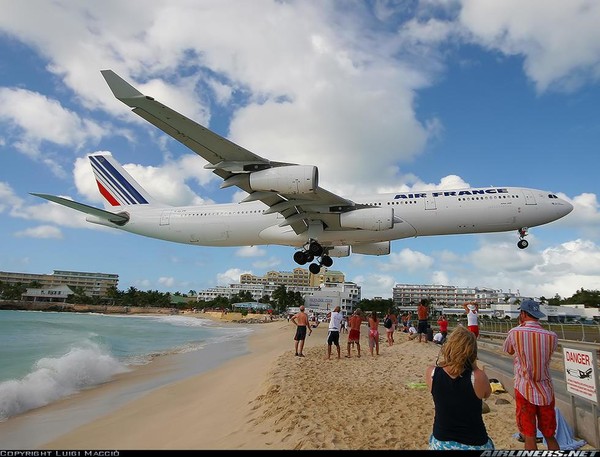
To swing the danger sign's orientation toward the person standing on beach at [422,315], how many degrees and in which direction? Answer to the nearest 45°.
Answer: approximately 90° to its right

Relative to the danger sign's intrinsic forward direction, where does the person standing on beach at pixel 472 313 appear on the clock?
The person standing on beach is roughly at 4 o'clock from the danger sign.

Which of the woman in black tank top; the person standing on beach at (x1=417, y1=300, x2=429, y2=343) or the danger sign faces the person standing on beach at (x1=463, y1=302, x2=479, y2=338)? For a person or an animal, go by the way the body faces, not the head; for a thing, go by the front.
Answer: the woman in black tank top

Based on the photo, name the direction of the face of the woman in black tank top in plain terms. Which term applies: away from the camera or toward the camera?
away from the camera

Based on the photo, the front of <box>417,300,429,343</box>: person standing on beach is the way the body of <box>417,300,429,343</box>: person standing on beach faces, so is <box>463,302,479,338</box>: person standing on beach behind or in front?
behind

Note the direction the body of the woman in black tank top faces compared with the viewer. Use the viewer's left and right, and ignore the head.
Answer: facing away from the viewer

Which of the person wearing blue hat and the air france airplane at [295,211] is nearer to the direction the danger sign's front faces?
the person wearing blue hat
